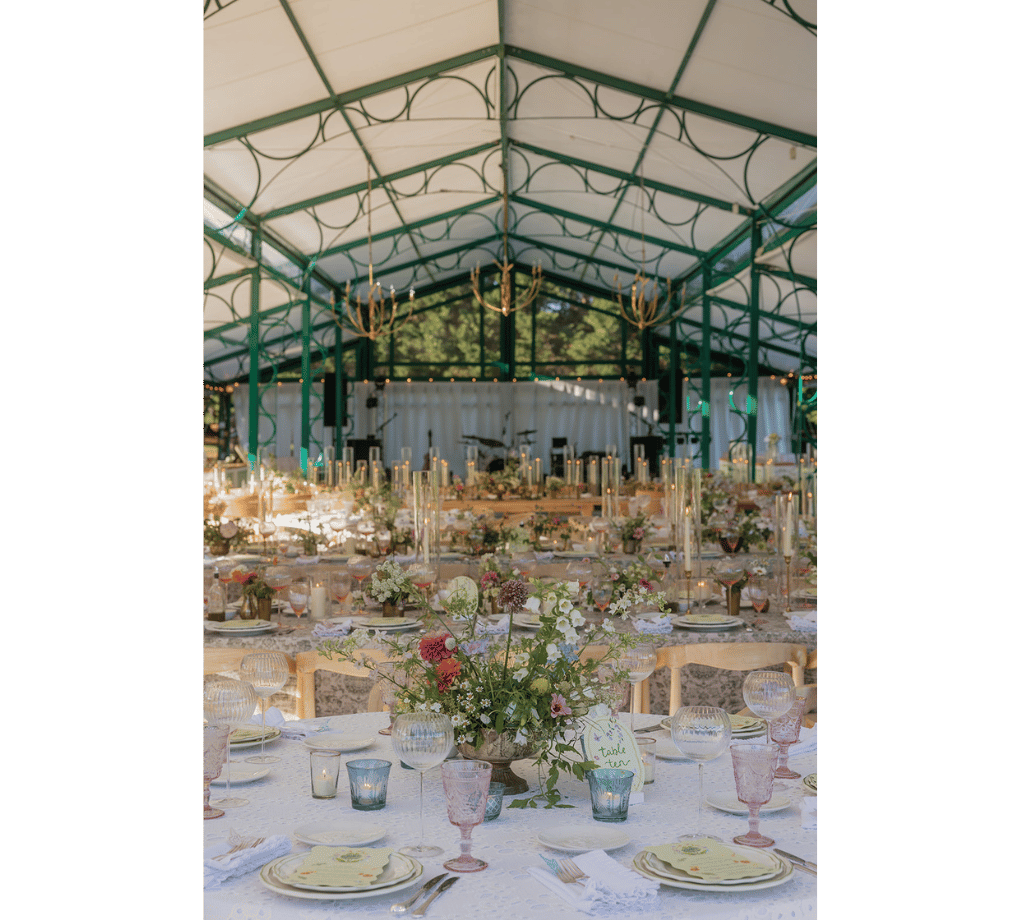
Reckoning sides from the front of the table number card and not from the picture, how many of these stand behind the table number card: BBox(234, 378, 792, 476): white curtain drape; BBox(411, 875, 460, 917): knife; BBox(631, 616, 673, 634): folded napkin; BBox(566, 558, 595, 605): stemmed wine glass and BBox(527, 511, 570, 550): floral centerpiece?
4

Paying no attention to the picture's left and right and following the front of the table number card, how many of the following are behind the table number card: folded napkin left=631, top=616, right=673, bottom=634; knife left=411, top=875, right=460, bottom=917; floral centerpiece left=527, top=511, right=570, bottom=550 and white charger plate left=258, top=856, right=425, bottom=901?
2

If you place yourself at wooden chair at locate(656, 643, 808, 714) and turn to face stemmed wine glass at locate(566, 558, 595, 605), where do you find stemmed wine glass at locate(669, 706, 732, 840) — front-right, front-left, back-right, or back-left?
back-left

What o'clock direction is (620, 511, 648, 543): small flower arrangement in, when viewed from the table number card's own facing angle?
The small flower arrangement is roughly at 6 o'clock from the table number card.

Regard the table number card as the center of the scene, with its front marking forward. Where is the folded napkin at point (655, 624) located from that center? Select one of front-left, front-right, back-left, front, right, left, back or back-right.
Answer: back

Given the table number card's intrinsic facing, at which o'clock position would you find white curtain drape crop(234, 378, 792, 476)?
The white curtain drape is roughly at 6 o'clock from the table number card.

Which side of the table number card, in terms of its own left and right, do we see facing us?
front

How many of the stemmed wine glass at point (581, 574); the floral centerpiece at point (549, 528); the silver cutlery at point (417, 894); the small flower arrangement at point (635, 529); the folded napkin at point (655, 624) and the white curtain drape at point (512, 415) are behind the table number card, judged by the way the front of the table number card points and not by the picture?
5

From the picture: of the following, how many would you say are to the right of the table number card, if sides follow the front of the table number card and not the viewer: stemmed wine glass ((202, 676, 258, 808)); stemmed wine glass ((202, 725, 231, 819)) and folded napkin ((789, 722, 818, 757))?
2
